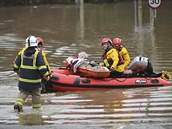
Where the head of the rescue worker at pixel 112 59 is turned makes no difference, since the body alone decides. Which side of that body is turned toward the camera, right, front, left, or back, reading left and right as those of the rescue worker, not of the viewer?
left

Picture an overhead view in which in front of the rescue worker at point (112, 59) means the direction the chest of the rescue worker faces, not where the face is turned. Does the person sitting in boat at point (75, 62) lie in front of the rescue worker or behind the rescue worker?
in front

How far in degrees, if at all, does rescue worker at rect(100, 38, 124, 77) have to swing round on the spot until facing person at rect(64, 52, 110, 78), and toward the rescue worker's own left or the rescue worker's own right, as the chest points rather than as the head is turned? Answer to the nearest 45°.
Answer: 0° — they already face them

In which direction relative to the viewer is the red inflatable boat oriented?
to the viewer's left
